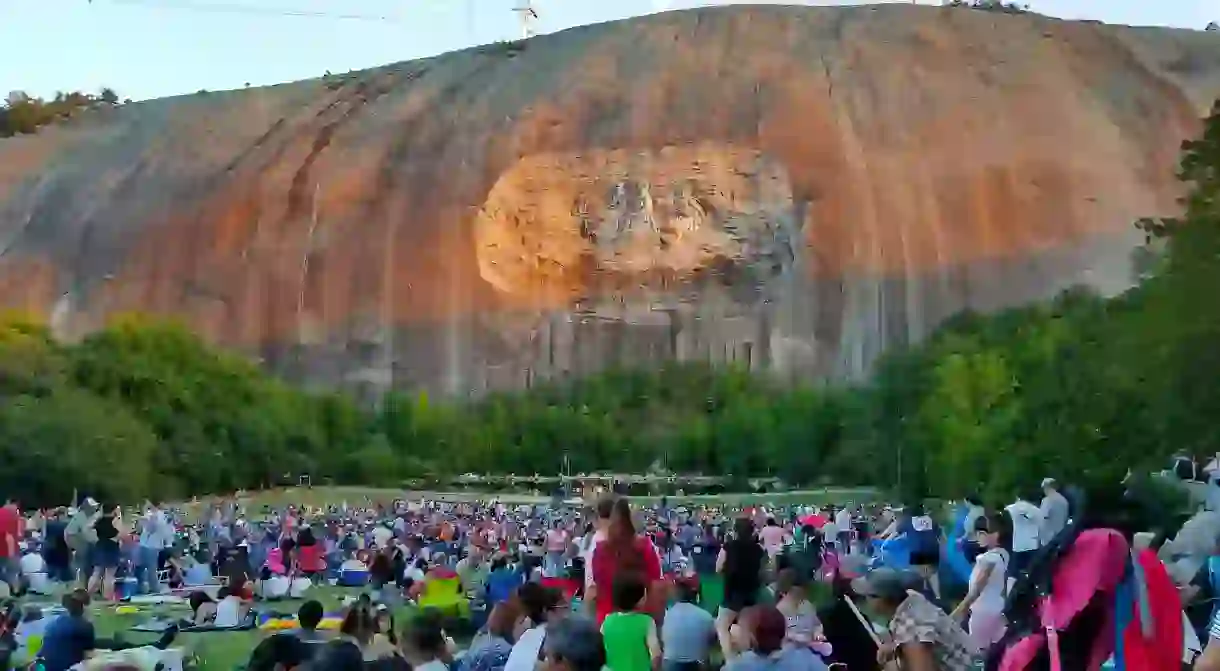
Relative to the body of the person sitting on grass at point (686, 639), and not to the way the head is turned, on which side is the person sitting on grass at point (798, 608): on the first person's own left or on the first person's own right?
on the first person's own right

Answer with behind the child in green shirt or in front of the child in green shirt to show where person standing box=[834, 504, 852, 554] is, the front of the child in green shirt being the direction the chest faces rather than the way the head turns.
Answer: in front

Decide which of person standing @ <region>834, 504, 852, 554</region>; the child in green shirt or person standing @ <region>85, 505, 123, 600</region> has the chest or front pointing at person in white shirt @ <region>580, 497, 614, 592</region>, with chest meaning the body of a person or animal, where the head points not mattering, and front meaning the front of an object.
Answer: the child in green shirt

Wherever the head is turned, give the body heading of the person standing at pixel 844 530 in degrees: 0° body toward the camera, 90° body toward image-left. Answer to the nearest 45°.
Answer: approximately 180°

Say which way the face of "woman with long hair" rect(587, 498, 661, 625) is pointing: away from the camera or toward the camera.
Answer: away from the camera

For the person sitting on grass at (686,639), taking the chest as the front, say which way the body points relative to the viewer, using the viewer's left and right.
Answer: facing away from the viewer

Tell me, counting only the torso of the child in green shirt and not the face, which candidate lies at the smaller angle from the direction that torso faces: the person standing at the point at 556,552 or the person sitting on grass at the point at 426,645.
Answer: the person standing

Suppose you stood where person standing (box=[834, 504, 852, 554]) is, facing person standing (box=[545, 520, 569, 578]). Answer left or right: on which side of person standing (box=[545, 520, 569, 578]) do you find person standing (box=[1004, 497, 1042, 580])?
left

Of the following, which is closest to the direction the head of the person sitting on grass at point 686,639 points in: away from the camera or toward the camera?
away from the camera

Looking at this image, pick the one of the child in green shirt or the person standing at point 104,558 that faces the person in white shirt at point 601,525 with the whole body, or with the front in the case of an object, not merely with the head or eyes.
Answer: the child in green shirt

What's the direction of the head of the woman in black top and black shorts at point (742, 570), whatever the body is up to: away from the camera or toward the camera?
away from the camera

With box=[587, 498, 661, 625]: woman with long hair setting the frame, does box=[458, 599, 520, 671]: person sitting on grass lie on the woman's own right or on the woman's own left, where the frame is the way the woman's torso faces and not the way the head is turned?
on the woman's own left

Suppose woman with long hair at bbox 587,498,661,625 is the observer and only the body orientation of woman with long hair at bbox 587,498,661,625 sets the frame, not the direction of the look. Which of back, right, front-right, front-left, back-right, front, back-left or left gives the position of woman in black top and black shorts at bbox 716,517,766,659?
front-right

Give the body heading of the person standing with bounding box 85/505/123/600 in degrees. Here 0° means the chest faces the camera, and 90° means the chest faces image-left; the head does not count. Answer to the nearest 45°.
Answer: approximately 180°
